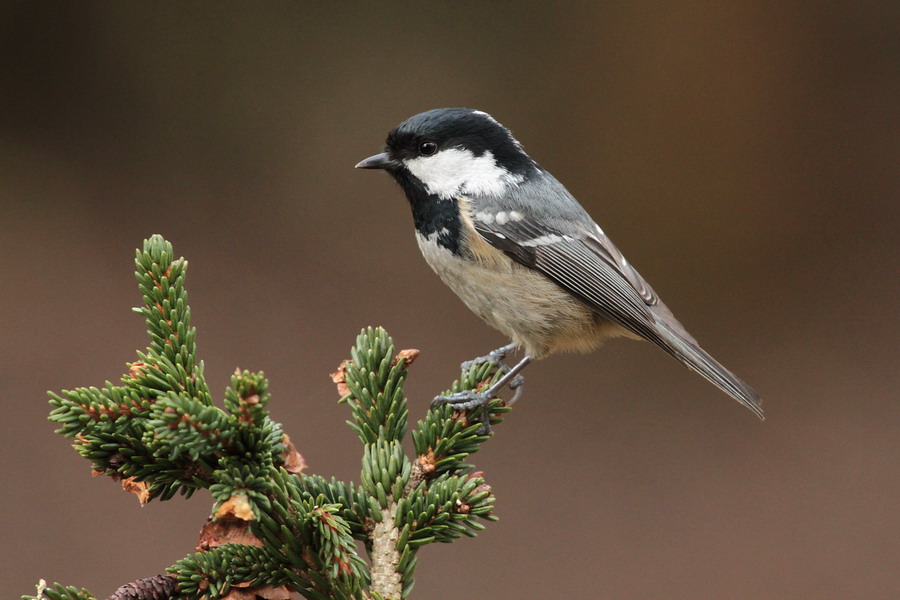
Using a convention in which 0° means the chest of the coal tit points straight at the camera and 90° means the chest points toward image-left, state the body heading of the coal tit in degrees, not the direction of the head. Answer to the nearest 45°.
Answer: approximately 90°
